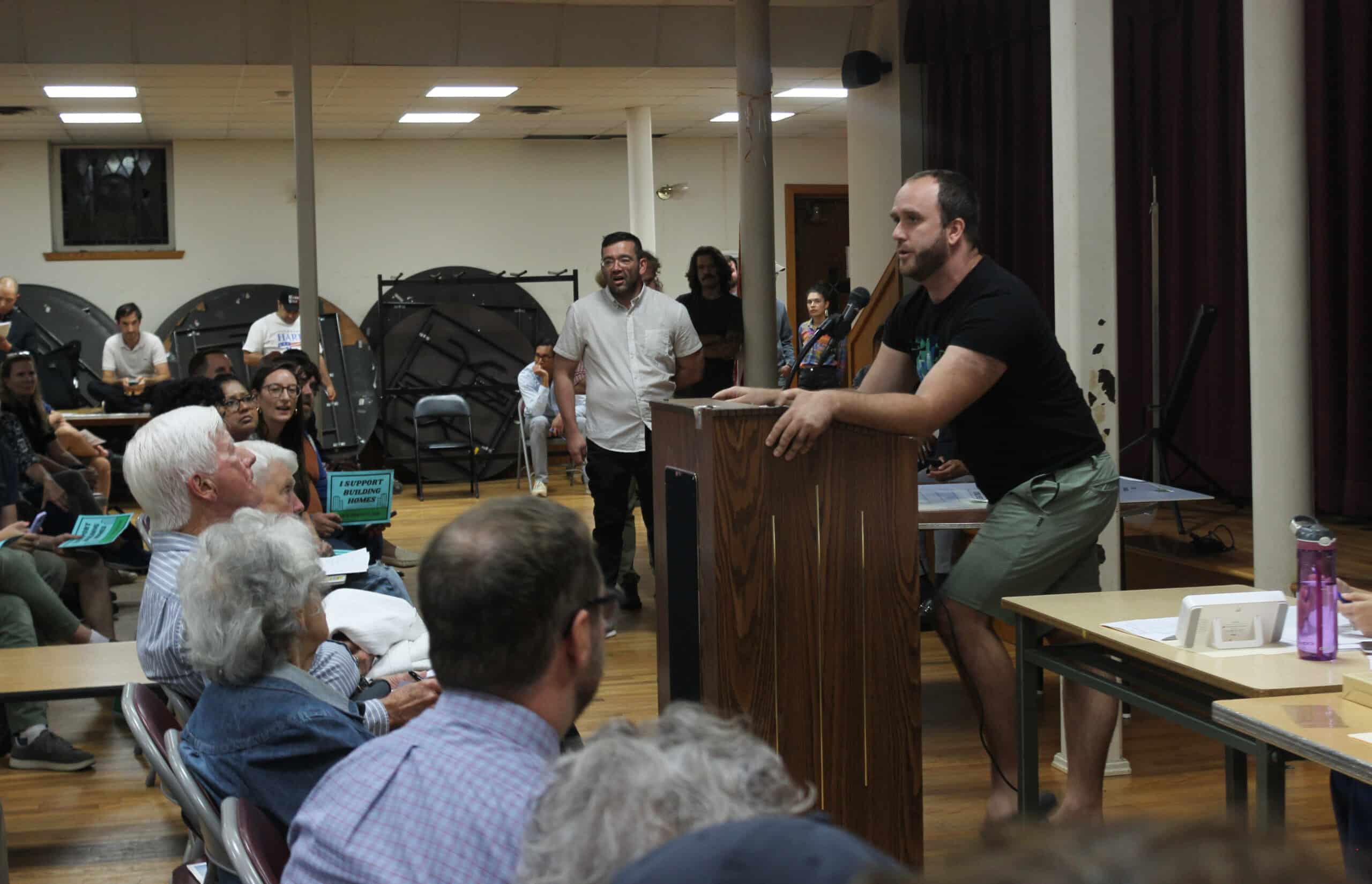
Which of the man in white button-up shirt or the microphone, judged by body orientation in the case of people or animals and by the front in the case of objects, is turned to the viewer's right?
the microphone

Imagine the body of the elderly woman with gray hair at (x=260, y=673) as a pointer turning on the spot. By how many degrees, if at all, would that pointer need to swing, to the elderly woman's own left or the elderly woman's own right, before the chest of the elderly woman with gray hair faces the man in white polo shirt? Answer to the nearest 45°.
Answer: approximately 45° to the elderly woman's own left

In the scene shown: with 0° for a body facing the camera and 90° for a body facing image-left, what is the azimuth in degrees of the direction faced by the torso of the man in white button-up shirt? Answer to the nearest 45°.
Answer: approximately 0°

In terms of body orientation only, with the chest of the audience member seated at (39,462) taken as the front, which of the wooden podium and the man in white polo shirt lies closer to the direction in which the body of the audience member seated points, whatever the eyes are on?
the wooden podium

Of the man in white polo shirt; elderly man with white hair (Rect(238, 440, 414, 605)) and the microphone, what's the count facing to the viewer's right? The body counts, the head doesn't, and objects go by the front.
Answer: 2

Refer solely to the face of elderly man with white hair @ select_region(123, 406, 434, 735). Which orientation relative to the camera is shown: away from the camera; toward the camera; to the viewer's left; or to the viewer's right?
to the viewer's right

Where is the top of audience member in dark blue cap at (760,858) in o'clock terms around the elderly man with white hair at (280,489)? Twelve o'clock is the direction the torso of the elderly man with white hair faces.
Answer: The top of audience member in dark blue cap is roughly at 3 o'clock from the elderly man with white hair.

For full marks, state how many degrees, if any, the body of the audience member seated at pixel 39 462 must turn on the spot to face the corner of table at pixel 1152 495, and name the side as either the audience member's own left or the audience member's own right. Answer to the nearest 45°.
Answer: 0° — they already face it

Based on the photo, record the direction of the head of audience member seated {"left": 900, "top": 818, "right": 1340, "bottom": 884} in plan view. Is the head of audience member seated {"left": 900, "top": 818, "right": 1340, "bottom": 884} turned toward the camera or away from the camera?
away from the camera

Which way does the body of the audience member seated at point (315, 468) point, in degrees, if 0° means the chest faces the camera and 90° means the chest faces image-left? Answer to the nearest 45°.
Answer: approximately 315°

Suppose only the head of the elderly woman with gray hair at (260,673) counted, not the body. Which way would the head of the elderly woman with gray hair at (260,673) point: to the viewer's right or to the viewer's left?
to the viewer's right

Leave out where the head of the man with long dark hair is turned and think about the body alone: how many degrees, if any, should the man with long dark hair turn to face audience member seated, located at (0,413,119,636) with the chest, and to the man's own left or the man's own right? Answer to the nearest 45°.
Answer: approximately 45° to the man's own right

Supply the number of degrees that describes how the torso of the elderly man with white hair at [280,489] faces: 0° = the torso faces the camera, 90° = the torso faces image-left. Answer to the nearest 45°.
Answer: approximately 270°
